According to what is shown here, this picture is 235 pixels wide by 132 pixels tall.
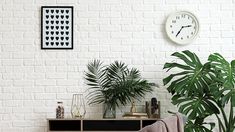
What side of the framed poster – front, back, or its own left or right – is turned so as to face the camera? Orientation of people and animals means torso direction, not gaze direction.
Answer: front

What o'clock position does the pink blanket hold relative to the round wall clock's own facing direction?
The pink blanket is roughly at 12 o'clock from the round wall clock.

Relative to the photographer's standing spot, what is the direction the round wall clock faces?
facing the viewer

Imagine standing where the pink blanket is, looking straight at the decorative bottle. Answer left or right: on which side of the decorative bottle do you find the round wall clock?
right

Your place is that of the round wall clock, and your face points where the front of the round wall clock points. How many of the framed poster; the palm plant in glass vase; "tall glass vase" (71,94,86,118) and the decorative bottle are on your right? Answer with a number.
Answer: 4

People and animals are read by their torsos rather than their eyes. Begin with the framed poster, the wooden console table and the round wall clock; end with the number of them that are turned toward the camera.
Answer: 3

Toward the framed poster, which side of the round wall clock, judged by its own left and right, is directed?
right

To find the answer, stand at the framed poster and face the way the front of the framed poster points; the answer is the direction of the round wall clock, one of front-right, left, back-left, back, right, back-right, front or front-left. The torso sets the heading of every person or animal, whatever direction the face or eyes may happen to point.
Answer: left
